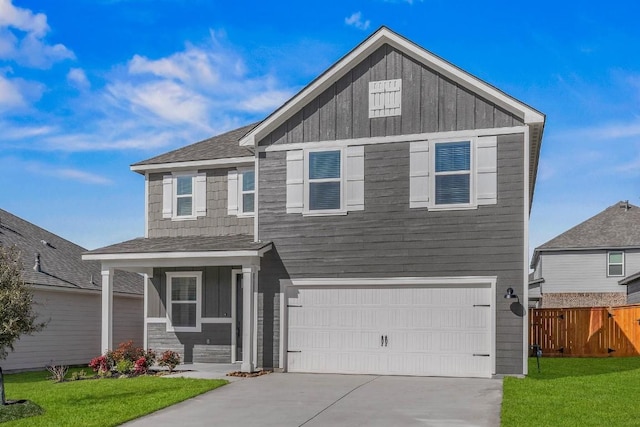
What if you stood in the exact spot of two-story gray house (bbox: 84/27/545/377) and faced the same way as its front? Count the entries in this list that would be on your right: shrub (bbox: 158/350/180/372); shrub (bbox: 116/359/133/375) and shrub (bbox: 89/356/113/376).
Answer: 3

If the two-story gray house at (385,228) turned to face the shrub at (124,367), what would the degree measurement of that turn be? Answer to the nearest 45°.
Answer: approximately 90° to its right

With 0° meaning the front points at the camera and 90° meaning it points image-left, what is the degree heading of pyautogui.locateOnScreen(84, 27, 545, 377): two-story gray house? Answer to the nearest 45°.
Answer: approximately 0°

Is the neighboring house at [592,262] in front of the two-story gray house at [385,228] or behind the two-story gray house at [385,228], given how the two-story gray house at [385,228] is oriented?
behind
